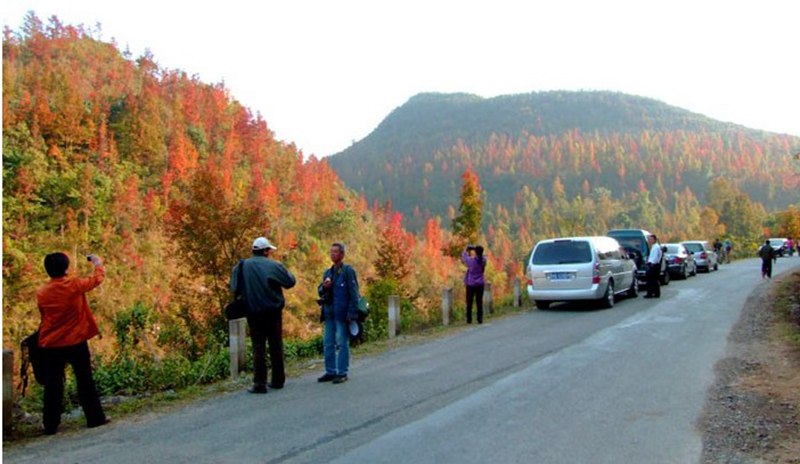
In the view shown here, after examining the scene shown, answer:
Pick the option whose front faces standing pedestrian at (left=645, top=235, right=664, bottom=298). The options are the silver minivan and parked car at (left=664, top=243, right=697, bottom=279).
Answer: the silver minivan

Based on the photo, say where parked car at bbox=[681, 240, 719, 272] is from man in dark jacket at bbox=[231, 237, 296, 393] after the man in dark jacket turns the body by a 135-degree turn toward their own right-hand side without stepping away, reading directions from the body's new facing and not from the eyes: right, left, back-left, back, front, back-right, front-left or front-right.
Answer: left

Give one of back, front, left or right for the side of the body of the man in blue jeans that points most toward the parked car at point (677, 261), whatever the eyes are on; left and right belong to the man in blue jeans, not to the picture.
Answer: back

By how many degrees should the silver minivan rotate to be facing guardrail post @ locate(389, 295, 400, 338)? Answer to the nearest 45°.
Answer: approximately 180°

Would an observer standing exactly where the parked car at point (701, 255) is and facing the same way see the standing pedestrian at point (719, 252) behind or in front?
in front

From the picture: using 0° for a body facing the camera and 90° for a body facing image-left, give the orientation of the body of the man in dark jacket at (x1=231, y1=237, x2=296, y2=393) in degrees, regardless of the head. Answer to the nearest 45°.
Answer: approximately 180°

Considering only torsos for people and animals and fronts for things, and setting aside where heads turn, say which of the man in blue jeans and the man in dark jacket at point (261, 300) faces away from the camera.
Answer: the man in dark jacket

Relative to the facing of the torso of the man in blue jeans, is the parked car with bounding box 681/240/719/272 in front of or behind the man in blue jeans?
behind

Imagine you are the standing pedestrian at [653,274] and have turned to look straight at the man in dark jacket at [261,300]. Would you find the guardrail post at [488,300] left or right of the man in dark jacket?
right

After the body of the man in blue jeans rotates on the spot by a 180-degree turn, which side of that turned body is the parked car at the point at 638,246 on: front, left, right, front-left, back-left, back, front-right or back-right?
front

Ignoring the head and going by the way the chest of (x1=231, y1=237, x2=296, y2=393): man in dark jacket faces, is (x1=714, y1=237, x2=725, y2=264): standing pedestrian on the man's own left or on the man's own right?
on the man's own right

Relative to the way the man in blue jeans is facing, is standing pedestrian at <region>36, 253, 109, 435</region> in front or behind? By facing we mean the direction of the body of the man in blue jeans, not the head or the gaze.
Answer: in front

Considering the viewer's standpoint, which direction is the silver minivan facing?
facing away from the viewer and to the right of the viewer

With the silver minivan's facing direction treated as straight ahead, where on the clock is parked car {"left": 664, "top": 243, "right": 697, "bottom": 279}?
The parked car is roughly at 11 o'clock from the silver minivan.

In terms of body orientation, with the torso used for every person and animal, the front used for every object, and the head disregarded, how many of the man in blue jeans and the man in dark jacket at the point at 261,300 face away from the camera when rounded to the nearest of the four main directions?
1
